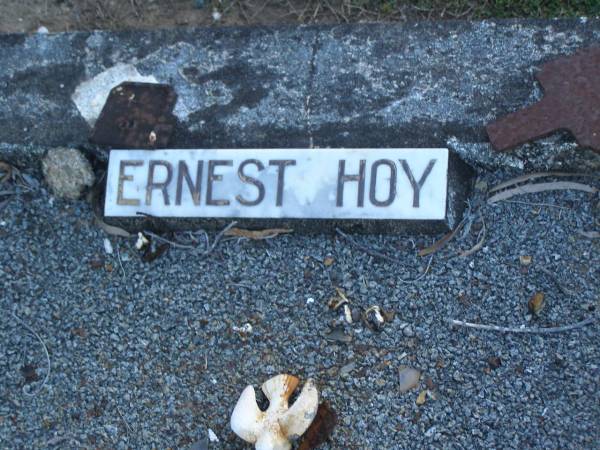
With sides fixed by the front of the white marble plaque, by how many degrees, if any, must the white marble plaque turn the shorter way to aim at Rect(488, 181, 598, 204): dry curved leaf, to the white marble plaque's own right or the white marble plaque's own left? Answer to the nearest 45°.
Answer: approximately 90° to the white marble plaque's own left

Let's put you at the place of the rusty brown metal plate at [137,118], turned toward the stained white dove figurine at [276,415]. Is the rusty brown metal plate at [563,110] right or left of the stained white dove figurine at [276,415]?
left

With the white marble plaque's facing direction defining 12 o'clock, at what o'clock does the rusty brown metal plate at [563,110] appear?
The rusty brown metal plate is roughly at 9 o'clock from the white marble plaque.

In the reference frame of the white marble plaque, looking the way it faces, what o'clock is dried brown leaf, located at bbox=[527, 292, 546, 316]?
The dried brown leaf is roughly at 10 o'clock from the white marble plaque.

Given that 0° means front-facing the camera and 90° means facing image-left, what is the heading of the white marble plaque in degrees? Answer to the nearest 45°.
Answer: approximately 0°
